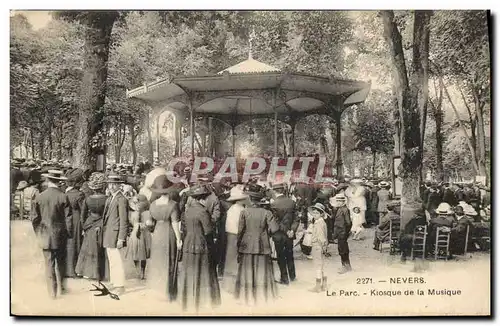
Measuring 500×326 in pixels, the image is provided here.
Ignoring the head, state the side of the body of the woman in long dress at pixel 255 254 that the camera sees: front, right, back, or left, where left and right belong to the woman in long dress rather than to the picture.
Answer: back

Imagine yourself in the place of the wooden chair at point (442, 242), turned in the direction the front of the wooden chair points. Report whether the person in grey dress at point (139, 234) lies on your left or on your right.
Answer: on your left

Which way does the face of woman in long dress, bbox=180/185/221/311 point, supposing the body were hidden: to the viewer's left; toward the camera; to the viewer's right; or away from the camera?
away from the camera

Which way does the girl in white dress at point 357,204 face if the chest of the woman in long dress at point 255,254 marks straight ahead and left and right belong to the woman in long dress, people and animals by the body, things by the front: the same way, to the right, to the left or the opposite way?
the opposite way

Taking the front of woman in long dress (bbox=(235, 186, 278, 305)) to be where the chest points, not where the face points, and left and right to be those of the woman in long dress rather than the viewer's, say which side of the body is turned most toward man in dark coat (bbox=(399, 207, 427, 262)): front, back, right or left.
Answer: right

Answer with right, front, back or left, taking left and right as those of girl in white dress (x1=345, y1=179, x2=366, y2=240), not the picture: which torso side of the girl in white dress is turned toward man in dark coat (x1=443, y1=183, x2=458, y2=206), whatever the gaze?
left
